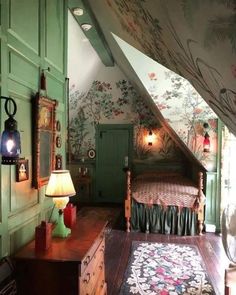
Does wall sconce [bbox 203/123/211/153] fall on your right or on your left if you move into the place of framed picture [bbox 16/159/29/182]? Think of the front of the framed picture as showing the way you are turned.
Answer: on your left

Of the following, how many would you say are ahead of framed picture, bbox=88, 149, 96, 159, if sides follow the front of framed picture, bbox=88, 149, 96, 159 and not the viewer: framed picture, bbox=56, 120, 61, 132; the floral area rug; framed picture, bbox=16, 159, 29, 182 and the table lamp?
4

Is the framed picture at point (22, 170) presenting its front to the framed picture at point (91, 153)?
no

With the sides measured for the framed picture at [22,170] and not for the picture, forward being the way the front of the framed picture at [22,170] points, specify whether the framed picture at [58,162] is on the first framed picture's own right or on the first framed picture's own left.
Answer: on the first framed picture's own left

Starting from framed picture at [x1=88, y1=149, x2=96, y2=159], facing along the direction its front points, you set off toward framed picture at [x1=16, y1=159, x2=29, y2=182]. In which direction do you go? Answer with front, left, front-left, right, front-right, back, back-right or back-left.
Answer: front

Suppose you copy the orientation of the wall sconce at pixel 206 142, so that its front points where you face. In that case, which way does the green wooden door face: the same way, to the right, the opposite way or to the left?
the same way

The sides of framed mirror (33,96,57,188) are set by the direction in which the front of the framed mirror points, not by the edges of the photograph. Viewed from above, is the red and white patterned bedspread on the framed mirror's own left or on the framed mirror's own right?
on the framed mirror's own left

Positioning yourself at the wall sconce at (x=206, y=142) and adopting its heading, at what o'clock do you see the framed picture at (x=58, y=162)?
The framed picture is roughly at 1 o'clock from the wall sconce.

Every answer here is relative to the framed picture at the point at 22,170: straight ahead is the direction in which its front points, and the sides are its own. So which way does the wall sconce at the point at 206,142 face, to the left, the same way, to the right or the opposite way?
to the right

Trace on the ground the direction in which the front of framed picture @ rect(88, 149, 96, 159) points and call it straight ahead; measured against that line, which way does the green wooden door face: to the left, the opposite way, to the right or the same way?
the same way

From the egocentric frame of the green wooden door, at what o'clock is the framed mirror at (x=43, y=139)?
The framed mirror is roughly at 12 o'clock from the green wooden door.

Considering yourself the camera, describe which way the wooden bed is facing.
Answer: facing the viewer

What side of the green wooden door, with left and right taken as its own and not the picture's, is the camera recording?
front

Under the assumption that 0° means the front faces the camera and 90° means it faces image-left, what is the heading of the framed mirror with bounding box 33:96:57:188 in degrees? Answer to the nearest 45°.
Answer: approximately 315°

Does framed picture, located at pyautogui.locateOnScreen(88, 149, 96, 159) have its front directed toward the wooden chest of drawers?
yes
